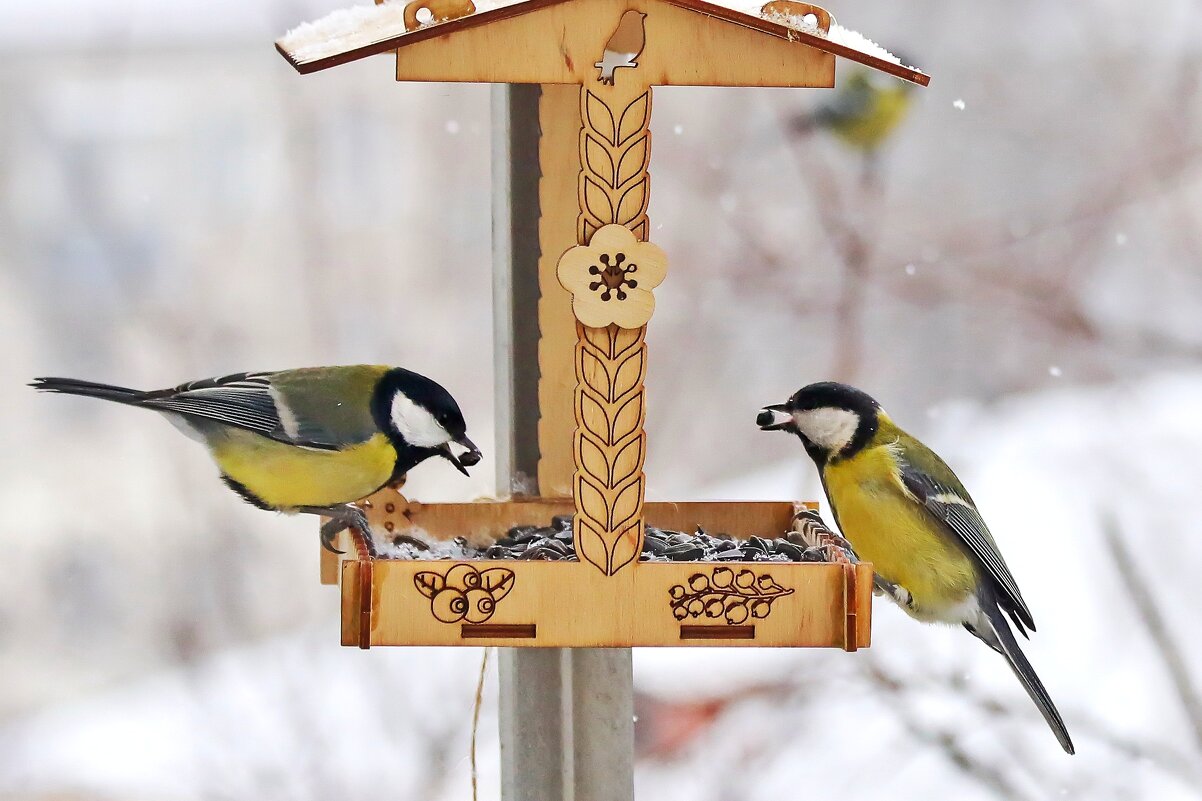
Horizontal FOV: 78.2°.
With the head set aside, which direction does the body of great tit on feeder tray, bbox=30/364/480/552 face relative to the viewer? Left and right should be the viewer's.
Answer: facing to the right of the viewer

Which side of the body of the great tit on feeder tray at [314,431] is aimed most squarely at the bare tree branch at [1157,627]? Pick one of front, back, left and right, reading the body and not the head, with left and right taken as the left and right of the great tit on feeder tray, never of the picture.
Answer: left

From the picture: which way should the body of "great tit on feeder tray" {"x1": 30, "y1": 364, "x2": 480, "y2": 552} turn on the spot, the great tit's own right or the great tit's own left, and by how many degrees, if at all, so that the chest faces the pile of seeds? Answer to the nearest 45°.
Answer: approximately 45° to the great tit's own right

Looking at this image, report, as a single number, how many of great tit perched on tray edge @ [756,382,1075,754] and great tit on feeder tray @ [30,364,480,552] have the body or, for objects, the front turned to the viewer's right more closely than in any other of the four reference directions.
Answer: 1

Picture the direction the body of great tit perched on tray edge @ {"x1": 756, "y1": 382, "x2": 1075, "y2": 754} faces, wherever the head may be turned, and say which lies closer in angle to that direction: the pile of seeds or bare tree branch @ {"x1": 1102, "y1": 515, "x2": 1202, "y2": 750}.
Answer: the pile of seeds

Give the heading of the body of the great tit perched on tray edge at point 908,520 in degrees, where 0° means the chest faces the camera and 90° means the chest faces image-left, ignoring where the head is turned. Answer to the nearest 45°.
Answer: approximately 90°
